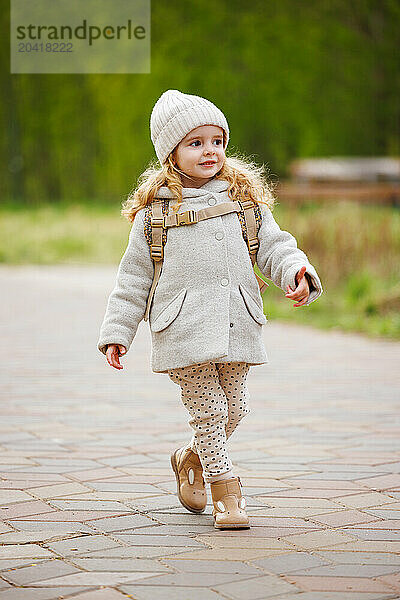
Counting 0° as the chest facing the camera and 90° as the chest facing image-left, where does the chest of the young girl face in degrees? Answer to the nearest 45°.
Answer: approximately 0°

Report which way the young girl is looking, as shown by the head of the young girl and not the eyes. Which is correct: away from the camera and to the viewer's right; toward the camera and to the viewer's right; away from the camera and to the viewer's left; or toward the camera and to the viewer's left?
toward the camera and to the viewer's right
